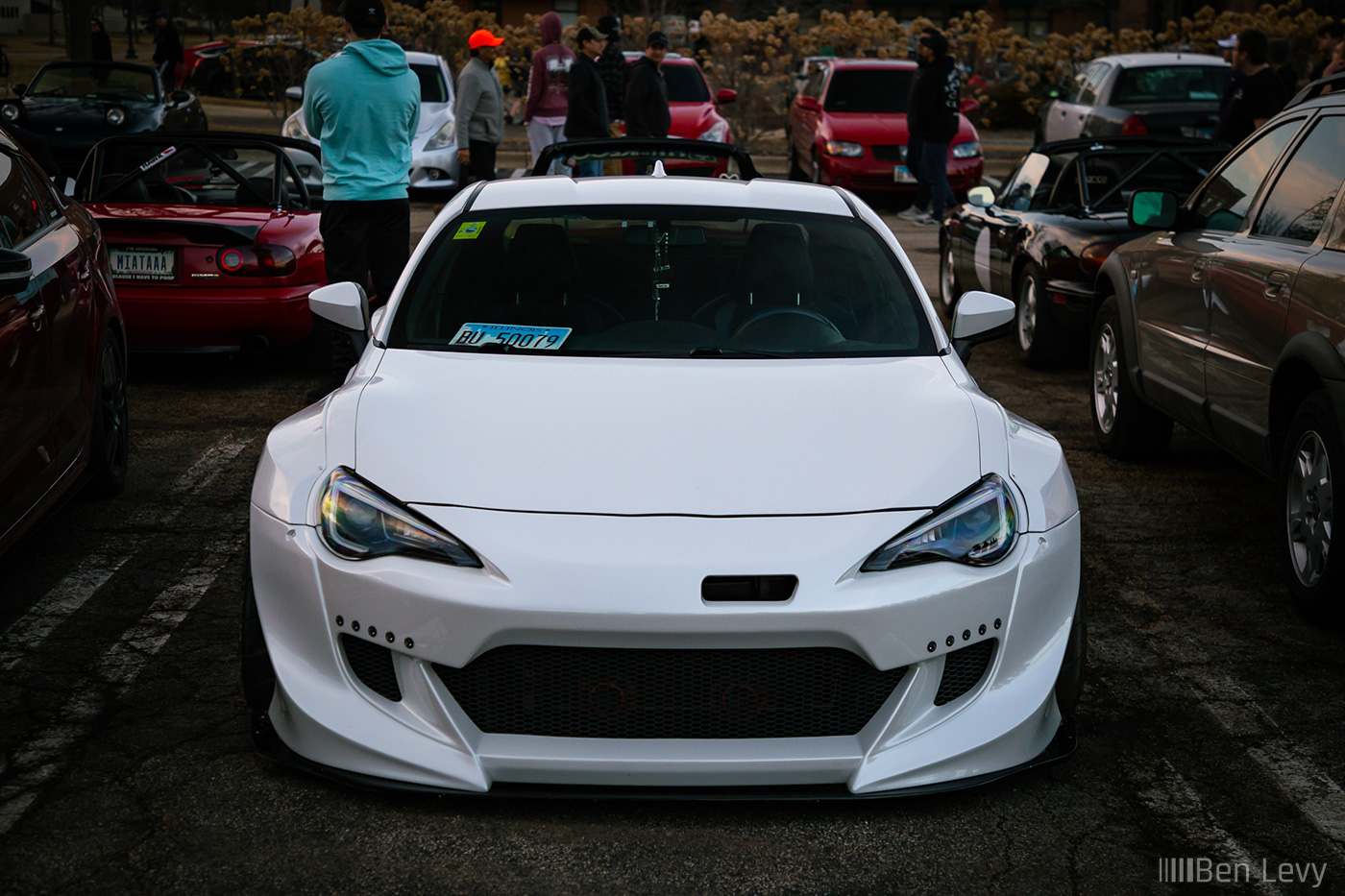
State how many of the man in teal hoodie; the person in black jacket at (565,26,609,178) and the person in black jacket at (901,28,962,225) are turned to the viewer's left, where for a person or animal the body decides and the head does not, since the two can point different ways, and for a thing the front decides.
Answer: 1

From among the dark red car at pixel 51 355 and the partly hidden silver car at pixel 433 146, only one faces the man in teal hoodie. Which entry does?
the partly hidden silver car

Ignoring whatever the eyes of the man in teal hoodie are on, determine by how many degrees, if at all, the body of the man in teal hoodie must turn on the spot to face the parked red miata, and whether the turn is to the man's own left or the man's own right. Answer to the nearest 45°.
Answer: approximately 90° to the man's own left

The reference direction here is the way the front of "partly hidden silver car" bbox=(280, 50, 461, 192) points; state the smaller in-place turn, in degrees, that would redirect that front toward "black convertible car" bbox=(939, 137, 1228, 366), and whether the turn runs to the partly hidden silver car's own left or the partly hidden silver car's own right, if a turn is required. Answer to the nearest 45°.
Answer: approximately 45° to the partly hidden silver car's own left

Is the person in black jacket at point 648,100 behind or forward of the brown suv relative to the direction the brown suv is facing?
forward

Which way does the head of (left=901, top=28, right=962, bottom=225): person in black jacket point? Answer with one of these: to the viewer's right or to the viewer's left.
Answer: to the viewer's left

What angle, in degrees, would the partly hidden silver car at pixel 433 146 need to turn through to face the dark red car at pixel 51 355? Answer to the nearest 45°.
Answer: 0° — it already faces it

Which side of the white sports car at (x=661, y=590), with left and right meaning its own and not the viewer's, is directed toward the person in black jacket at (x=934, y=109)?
back

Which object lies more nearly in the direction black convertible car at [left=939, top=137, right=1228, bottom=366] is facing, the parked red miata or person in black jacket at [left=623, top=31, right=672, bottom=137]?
the person in black jacket

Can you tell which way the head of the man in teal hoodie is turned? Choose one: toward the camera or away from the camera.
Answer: away from the camera

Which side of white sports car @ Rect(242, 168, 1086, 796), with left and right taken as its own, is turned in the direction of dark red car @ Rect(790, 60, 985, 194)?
back
